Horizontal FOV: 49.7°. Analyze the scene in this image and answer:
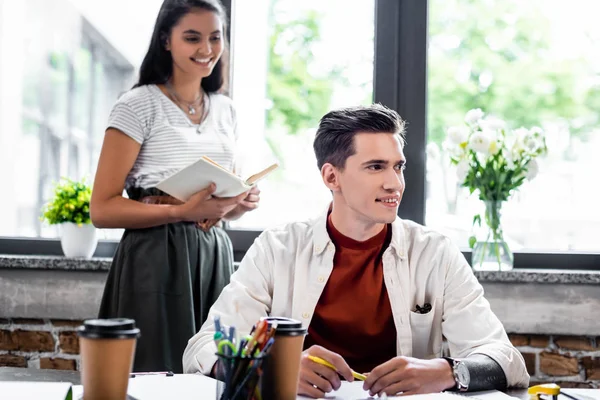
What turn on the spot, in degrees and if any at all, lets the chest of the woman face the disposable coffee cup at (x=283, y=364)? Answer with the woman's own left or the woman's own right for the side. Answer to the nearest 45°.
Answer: approximately 45° to the woman's own right

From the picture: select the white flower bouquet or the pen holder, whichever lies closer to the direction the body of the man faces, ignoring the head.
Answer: the pen holder

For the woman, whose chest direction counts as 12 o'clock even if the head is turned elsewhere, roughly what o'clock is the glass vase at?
The glass vase is roughly at 10 o'clock from the woman.

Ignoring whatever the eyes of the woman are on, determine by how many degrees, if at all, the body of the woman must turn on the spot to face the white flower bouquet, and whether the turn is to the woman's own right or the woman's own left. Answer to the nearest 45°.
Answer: approximately 45° to the woman's own left

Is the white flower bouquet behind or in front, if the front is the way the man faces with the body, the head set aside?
behind

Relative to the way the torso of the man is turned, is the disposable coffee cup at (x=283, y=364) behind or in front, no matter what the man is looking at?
in front

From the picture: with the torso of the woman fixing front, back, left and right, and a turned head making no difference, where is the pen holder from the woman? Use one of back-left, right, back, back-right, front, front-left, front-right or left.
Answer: front-right

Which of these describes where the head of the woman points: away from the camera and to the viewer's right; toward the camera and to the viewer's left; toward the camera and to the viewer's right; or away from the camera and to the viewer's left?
toward the camera and to the viewer's right

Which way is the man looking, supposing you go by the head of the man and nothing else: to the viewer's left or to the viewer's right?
to the viewer's right

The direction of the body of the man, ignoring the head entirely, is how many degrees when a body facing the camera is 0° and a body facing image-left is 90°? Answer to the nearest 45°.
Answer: approximately 0°

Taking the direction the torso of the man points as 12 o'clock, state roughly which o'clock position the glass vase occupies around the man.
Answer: The glass vase is roughly at 7 o'clock from the man.

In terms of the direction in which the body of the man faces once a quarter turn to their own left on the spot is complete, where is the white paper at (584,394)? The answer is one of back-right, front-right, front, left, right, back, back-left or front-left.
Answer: front-right

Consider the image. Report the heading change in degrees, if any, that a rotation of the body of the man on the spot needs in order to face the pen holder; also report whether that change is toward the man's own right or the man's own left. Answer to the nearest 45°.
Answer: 0° — they already face it
